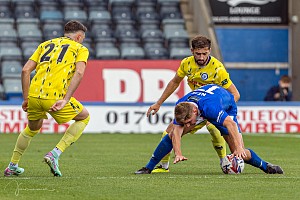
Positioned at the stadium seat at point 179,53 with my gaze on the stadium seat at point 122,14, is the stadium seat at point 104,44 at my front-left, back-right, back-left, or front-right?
front-left

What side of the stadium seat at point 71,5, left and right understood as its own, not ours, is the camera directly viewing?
front

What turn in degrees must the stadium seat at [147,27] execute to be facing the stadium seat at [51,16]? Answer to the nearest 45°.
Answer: approximately 90° to its right

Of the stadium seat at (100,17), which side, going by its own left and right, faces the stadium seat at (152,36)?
left

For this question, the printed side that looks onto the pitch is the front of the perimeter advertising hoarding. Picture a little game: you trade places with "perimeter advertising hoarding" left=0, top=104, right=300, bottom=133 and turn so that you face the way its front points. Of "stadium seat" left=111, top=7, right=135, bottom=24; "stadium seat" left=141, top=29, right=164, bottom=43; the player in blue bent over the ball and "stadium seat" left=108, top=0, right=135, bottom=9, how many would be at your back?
3

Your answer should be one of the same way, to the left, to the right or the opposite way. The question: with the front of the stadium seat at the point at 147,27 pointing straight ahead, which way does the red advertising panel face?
the same way

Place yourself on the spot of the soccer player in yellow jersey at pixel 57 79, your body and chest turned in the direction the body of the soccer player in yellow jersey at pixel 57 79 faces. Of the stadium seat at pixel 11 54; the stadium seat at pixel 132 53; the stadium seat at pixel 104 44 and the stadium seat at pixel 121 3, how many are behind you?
0

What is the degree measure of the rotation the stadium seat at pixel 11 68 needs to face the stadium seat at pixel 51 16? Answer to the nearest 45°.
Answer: approximately 135° to its left

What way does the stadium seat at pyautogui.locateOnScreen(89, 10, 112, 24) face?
toward the camera

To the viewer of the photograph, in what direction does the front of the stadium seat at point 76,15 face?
facing the viewer

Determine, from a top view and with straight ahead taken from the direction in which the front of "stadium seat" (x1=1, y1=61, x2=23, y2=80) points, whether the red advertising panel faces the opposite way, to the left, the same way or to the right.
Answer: the same way

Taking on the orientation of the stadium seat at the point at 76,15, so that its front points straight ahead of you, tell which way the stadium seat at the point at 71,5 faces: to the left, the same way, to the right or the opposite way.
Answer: the same way

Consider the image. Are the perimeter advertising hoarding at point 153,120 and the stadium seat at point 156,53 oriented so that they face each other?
no

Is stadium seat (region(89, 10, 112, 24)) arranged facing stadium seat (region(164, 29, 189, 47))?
no

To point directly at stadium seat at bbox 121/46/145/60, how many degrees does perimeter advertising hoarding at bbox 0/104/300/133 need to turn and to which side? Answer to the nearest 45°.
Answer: approximately 180°

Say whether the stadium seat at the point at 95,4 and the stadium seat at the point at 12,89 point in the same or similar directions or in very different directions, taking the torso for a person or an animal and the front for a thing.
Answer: same or similar directions

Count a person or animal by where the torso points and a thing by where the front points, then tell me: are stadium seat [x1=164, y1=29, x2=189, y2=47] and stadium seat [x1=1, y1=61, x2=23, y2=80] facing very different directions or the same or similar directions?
same or similar directions

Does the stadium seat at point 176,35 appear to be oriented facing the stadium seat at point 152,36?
no

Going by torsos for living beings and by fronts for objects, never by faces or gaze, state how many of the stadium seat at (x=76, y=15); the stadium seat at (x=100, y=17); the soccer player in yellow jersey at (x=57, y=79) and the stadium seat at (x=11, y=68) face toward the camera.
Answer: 3

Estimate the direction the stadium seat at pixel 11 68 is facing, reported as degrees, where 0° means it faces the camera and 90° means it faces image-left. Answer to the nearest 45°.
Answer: approximately 0°
